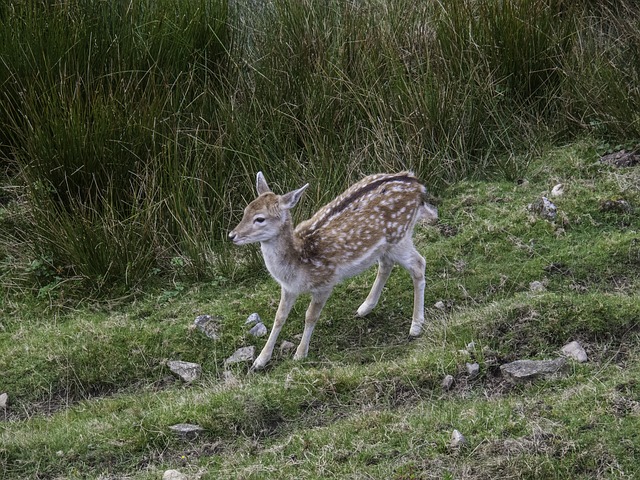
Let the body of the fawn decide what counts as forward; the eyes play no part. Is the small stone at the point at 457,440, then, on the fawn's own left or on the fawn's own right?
on the fawn's own left

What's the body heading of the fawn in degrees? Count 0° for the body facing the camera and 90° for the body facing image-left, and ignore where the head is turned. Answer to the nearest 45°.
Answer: approximately 45°

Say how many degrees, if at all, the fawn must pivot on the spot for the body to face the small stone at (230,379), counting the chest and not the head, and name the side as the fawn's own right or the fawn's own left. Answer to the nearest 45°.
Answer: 0° — it already faces it

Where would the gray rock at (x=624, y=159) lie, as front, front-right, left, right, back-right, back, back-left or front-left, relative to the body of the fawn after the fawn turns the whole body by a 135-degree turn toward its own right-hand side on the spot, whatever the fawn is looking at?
front-right

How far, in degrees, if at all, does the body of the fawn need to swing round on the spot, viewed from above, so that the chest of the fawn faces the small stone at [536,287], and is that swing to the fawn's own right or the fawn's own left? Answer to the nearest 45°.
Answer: approximately 135° to the fawn's own left

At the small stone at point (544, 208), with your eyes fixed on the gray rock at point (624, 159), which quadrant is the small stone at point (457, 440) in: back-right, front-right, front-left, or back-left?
back-right

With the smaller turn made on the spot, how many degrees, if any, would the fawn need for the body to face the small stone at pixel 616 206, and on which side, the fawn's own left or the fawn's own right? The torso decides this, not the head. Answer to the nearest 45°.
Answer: approximately 180°

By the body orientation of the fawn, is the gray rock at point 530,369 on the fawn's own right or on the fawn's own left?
on the fawn's own left

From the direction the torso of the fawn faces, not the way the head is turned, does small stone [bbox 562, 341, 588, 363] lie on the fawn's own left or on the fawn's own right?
on the fawn's own left

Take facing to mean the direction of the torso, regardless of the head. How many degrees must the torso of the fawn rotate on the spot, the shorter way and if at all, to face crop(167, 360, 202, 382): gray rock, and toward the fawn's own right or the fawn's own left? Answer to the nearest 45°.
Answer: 0° — it already faces it

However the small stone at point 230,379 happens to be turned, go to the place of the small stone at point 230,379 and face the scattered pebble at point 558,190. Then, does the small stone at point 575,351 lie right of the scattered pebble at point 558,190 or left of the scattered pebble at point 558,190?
right
